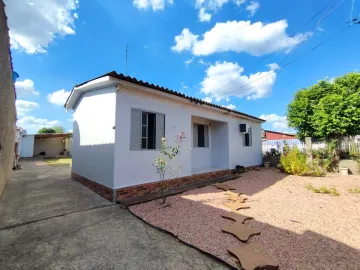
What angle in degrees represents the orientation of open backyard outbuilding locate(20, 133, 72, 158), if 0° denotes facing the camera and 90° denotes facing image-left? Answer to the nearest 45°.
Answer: approximately 0°

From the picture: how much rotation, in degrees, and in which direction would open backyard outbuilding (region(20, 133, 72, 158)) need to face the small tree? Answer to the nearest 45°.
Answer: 0° — it already faces it

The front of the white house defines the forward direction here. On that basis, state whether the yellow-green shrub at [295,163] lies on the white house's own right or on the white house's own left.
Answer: on the white house's own left

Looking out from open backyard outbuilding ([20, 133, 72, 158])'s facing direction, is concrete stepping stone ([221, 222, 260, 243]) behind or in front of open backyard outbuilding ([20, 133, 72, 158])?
in front

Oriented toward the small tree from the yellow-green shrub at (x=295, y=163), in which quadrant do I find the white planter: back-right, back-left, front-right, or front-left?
back-left

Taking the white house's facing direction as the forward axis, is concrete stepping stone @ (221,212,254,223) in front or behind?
in front

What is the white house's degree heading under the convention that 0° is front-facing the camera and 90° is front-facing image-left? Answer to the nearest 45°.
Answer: approximately 315°

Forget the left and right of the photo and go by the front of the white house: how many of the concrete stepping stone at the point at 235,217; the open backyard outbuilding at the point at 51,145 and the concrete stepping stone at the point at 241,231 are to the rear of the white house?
1

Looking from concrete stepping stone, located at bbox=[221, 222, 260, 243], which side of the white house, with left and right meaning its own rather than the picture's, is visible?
front
